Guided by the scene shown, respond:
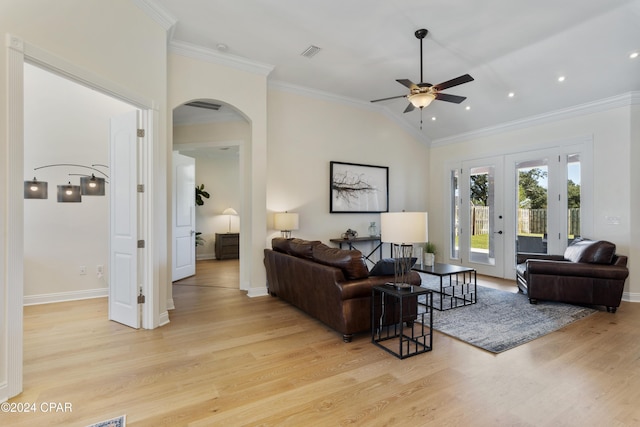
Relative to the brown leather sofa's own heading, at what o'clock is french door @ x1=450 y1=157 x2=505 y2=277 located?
The french door is roughly at 12 o'clock from the brown leather sofa.

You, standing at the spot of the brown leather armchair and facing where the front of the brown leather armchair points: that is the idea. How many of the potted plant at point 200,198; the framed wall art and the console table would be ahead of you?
3

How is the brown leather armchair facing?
to the viewer's left

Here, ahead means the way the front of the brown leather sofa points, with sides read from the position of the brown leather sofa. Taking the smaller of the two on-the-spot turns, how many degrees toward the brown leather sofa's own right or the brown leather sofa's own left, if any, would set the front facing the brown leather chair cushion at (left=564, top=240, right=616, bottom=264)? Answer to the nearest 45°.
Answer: approximately 45° to the brown leather sofa's own right

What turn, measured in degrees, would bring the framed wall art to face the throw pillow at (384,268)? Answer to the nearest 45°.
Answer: approximately 45° to its right

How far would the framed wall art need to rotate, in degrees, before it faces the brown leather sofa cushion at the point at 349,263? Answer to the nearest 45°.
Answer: approximately 45° to its right

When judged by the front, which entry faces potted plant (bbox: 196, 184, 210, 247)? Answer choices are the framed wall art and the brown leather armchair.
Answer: the brown leather armchair

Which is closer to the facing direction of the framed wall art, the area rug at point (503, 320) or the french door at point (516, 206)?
the area rug

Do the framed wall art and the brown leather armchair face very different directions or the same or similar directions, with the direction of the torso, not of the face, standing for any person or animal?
very different directions

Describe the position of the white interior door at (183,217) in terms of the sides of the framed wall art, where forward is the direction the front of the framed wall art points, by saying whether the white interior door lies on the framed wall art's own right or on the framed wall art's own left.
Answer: on the framed wall art's own right

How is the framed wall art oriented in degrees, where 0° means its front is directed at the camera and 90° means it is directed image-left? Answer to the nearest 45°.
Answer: approximately 315°

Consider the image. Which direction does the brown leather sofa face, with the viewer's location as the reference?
facing away from the viewer and to the right of the viewer
